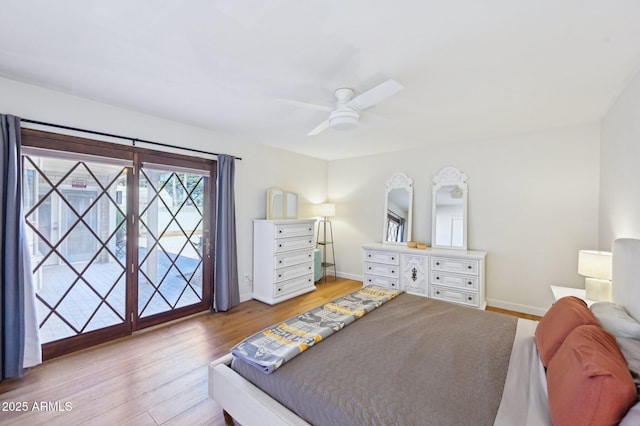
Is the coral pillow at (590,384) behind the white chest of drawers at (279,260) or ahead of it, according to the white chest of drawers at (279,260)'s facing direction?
ahead

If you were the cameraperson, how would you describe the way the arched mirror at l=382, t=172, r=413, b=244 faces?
facing the viewer and to the left of the viewer

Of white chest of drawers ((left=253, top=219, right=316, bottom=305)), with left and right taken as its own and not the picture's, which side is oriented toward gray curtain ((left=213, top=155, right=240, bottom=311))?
right

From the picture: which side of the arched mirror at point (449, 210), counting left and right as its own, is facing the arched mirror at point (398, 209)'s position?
right

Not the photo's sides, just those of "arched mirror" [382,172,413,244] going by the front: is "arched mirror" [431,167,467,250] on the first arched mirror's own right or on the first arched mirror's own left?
on the first arched mirror's own left

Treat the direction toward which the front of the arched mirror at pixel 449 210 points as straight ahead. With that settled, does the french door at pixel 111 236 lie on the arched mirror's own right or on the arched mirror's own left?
on the arched mirror's own right

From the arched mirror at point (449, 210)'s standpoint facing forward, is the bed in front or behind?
in front

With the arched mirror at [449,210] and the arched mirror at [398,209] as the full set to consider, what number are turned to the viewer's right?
0

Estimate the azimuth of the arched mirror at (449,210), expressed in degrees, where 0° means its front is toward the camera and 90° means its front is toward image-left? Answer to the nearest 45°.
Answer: approximately 0°

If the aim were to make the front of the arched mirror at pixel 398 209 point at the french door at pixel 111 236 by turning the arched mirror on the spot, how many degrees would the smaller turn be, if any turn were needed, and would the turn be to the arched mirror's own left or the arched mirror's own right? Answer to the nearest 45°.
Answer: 0° — it already faces it

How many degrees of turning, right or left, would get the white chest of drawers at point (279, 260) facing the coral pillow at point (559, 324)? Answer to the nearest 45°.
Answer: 0° — it already faces it

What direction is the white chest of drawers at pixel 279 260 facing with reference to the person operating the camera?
facing the viewer and to the right of the viewer

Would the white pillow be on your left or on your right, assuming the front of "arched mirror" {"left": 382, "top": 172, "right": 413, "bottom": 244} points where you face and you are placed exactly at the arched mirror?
on your left
